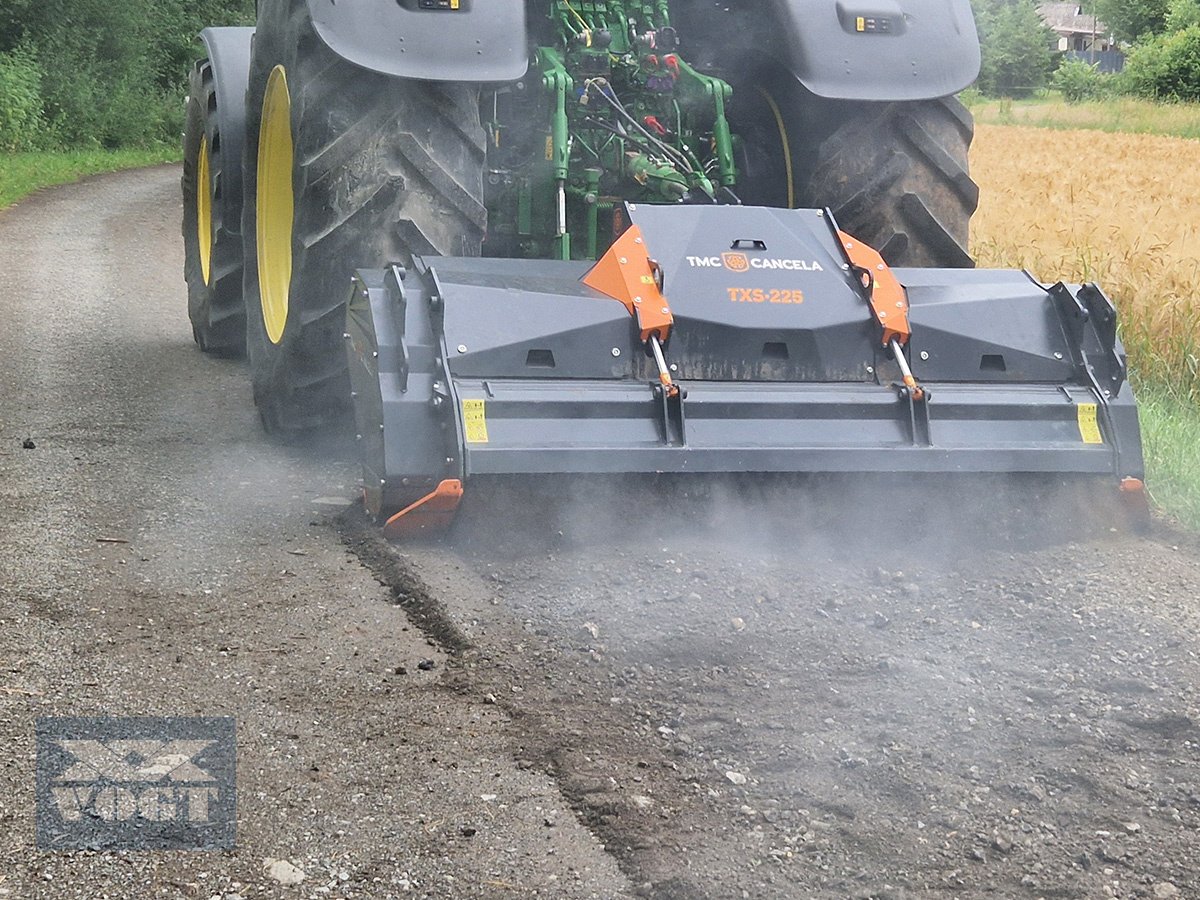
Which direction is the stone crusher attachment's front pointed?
away from the camera

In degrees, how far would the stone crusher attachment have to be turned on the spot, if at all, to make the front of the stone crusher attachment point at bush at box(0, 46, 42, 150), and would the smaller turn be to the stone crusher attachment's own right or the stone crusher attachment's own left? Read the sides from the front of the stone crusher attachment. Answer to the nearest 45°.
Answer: approximately 45° to the stone crusher attachment's own left

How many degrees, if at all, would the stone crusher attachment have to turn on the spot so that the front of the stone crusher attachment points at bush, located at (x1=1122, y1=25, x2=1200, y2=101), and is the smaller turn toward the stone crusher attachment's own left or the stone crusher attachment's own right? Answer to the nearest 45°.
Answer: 0° — it already faces it

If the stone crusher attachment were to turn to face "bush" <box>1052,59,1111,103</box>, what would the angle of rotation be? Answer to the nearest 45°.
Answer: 0° — it already faces it
